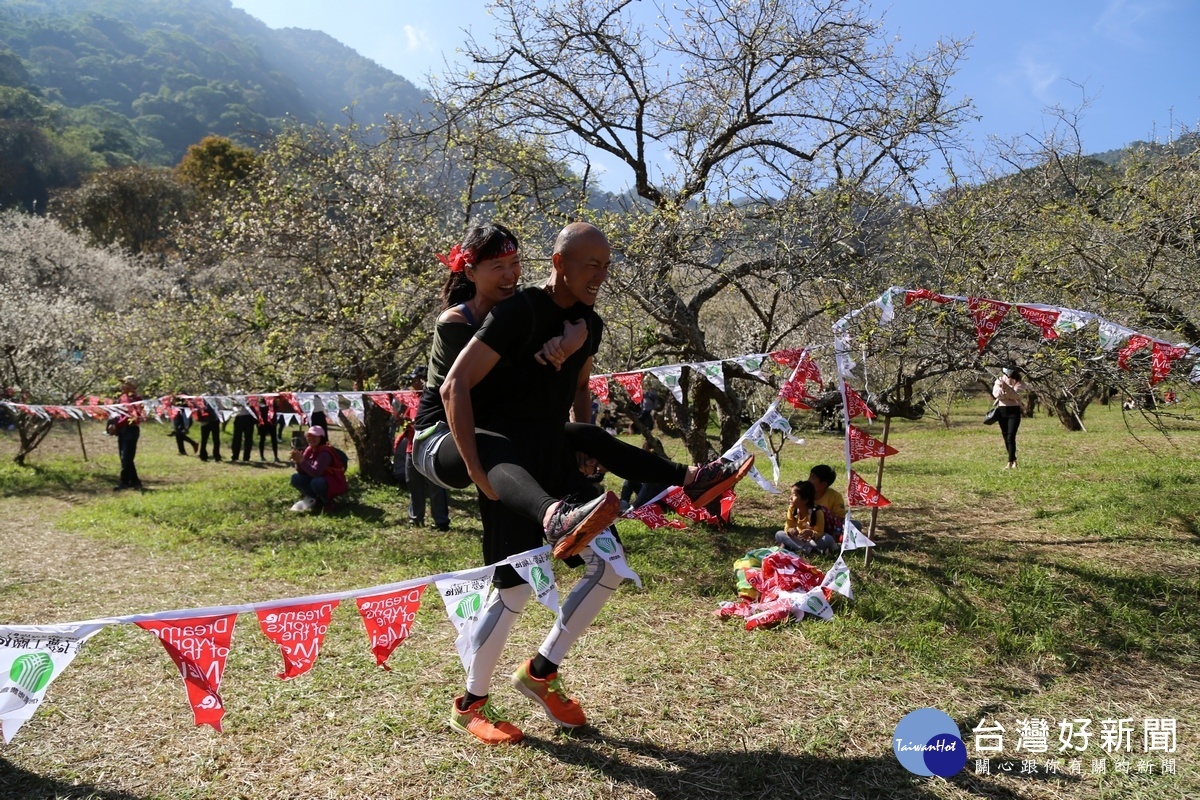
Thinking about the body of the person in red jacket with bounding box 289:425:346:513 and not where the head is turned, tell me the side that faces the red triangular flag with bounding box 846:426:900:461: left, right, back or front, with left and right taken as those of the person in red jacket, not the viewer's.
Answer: left

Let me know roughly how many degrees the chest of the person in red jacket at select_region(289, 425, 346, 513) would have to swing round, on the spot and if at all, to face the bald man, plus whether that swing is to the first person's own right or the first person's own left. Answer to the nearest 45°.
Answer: approximately 45° to the first person's own left

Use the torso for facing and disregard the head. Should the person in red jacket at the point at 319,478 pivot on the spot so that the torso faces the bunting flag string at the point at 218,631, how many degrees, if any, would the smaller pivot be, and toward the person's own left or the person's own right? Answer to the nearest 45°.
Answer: approximately 45° to the person's own left

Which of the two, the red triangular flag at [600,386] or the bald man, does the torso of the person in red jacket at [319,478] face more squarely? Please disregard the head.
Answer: the bald man

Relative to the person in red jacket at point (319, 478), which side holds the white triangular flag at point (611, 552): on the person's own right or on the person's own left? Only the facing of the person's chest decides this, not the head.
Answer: on the person's own left

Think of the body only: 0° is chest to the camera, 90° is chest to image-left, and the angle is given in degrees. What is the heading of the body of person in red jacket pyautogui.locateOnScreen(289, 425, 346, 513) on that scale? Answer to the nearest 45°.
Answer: approximately 45°

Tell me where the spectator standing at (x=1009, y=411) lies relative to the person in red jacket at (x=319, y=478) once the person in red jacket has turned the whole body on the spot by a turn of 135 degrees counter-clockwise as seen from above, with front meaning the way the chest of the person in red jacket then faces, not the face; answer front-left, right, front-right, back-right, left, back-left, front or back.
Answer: front
